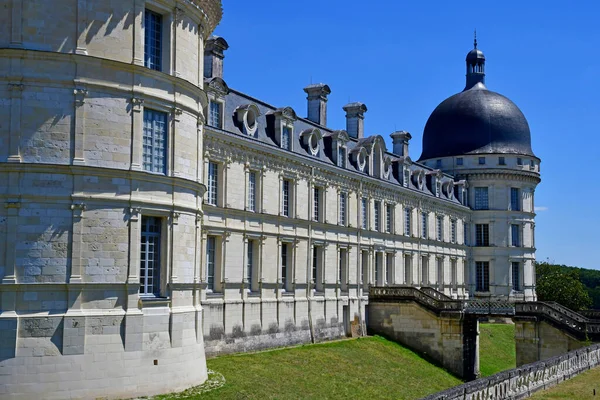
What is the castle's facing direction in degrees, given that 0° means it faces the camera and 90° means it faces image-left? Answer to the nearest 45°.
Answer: approximately 315°

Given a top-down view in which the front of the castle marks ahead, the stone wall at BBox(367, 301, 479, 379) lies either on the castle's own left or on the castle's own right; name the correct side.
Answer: on the castle's own left

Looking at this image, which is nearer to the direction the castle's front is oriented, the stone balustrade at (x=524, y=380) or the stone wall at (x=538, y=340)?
the stone balustrade

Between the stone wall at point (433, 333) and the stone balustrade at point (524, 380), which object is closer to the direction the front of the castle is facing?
the stone balustrade

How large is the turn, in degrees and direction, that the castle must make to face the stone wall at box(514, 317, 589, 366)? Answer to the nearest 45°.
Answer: approximately 90° to its left
